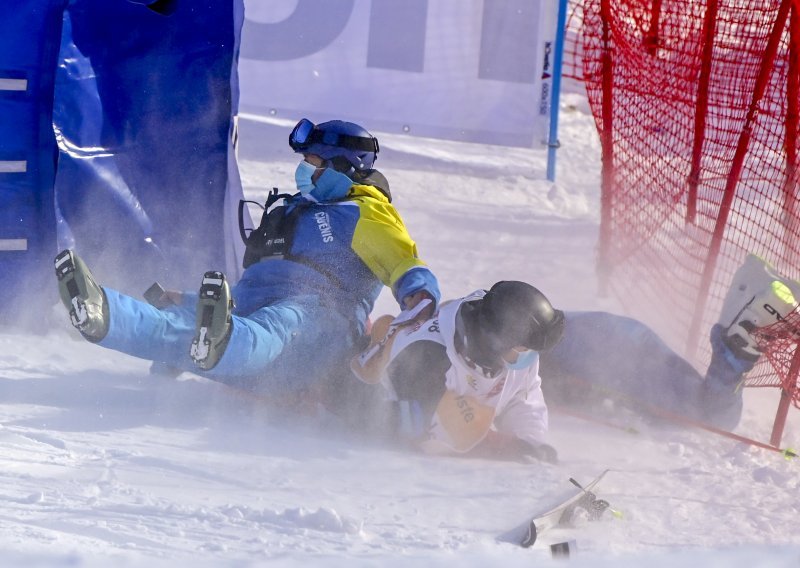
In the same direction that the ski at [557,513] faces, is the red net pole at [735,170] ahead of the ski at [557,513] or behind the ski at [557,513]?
behind

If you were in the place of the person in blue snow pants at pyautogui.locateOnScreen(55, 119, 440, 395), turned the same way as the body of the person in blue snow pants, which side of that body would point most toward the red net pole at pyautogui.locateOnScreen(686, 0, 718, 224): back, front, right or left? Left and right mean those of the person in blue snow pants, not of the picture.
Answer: back

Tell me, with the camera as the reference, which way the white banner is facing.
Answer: facing the viewer

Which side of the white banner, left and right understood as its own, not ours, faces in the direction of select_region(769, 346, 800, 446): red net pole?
front

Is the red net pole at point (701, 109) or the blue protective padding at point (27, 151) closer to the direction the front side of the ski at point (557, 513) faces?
the blue protective padding

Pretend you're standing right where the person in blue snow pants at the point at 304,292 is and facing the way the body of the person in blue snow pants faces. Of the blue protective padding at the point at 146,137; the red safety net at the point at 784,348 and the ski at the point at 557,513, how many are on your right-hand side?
1

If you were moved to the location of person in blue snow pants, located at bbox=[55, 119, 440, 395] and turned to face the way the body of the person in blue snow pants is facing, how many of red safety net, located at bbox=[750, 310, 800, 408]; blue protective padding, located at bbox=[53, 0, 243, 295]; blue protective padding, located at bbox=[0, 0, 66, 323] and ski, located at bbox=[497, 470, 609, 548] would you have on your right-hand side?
2

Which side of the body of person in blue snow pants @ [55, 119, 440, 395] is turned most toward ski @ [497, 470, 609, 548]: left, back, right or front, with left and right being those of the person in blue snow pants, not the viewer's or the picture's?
left

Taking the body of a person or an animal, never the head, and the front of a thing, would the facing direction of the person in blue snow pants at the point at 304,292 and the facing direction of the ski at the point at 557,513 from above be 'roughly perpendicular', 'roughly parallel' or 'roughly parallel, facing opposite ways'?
roughly parallel

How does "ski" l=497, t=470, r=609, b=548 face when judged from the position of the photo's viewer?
facing the viewer and to the left of the viewer

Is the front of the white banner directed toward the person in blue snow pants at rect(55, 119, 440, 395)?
yes
